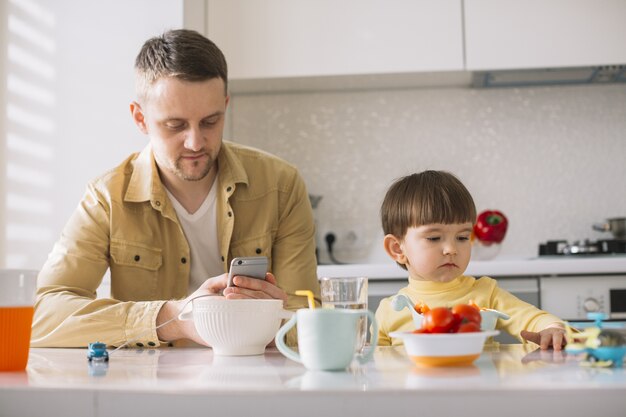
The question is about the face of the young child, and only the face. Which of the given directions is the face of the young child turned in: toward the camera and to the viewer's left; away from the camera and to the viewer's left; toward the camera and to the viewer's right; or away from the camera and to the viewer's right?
toward the camera and to the viewer's right

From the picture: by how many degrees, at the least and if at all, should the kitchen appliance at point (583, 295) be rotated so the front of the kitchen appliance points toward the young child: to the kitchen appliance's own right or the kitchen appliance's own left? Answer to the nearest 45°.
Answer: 0° — it already faces them

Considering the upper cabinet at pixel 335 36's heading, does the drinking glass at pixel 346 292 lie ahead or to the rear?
ahead

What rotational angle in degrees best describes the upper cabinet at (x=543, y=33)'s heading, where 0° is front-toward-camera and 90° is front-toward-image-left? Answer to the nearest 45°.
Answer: approximately 0°

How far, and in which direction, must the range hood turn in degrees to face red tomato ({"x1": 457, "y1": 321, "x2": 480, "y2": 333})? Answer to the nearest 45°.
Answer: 0° — it already faces it

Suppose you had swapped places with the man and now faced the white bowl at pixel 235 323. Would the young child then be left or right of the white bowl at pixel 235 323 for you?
left

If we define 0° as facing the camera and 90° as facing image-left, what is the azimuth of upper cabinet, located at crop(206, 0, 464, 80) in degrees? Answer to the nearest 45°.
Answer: approximately 0°

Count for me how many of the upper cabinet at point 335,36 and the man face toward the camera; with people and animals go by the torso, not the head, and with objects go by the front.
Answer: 2

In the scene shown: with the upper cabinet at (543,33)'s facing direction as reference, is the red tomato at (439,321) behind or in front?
in front

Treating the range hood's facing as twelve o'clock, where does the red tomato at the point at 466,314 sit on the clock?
The red tomato is roughly at 12 o'clock from the range hood.
